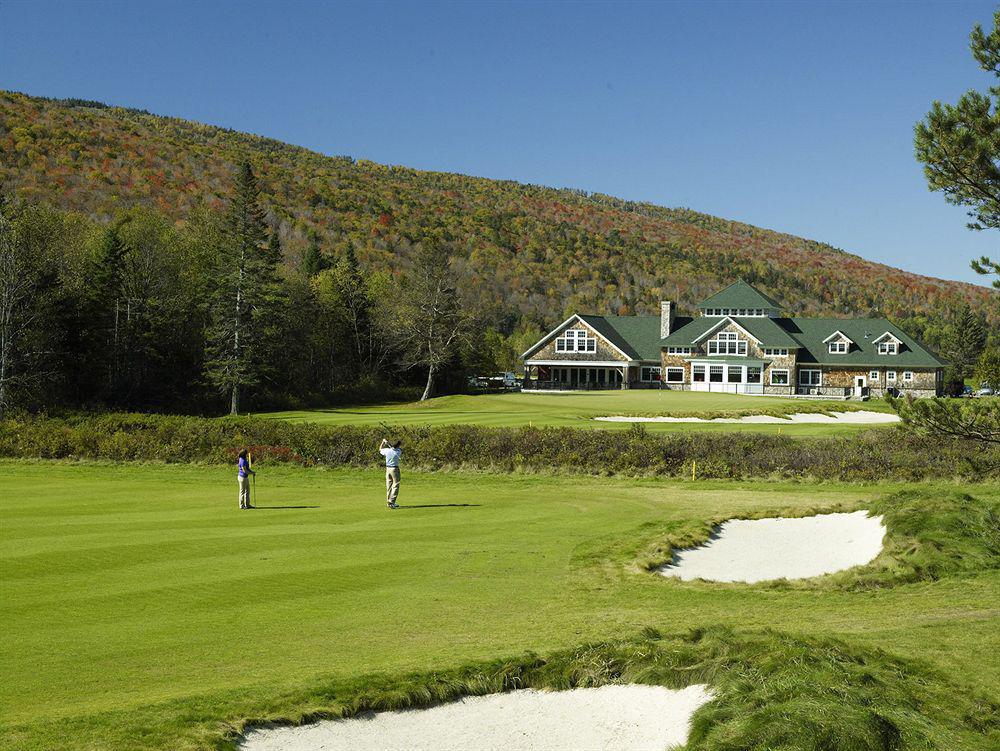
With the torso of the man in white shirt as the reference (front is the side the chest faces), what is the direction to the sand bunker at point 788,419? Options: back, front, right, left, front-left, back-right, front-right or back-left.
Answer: front-right

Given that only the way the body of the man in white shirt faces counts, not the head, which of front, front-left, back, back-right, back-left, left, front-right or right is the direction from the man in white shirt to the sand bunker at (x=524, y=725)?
back

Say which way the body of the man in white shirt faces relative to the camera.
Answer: away from the camera

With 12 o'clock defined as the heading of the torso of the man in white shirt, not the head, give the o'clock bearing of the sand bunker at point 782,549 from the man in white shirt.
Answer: The sand bunker is roughly at 4 o'clock from the man in white shirt.

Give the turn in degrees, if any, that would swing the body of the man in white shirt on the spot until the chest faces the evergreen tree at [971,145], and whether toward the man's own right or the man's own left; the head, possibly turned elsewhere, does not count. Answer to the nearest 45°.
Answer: approximately 135° to the man's own right

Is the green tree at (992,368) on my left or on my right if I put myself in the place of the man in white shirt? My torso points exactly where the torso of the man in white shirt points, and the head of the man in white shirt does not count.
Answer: on my right
